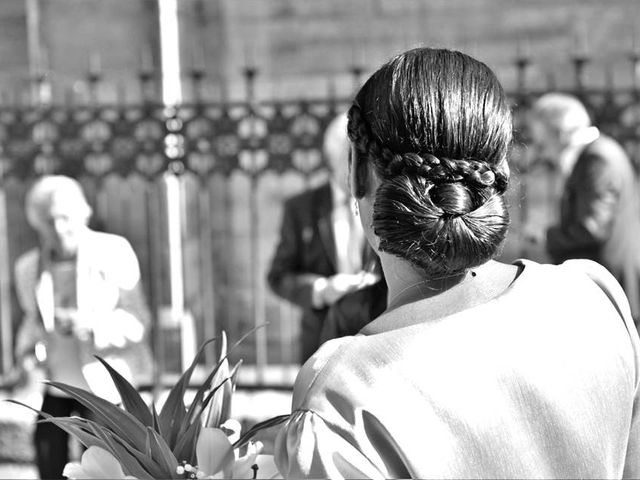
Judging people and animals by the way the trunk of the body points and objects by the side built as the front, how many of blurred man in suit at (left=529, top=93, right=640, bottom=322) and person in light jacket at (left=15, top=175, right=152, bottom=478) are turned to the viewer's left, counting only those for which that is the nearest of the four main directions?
1

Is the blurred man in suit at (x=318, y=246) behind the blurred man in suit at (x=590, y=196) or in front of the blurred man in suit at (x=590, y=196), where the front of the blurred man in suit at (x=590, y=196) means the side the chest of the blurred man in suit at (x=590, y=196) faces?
in front

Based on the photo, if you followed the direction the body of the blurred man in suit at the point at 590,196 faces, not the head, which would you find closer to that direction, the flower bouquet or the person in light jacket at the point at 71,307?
the person in light jacket

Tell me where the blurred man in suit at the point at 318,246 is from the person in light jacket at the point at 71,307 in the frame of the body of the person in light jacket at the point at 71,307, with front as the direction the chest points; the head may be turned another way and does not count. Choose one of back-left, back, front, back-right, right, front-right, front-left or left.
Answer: left

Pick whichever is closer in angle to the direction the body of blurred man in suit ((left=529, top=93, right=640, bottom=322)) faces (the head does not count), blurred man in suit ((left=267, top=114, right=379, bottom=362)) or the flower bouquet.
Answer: the blurred man in suit

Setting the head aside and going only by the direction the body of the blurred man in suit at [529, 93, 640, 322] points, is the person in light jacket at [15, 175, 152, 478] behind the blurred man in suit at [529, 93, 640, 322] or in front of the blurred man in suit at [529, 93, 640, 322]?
in front

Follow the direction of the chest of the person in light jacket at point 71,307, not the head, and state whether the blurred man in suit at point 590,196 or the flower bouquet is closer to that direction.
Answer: the flower bouquet

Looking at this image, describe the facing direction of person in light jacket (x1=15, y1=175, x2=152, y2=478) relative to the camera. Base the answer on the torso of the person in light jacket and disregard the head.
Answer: toward the camera

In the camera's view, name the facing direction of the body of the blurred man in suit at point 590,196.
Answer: to the viewer's left

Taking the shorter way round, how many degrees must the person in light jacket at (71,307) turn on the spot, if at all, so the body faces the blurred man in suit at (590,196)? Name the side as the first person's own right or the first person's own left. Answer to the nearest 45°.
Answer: approximately 90° to the first person's own left

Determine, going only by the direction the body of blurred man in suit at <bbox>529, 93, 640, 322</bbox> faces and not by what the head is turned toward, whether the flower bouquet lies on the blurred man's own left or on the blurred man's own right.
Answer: on the blurred man's own left
